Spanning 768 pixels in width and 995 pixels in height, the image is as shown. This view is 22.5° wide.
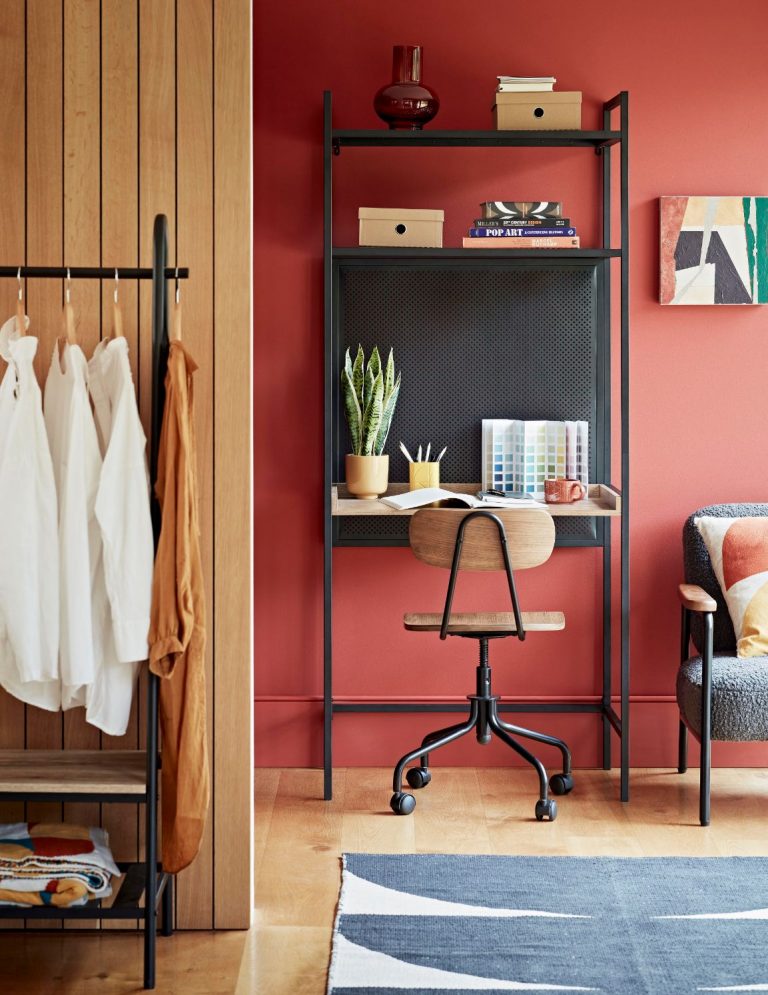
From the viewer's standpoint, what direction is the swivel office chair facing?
away from the camera

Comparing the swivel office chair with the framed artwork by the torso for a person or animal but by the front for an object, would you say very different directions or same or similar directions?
very different directions

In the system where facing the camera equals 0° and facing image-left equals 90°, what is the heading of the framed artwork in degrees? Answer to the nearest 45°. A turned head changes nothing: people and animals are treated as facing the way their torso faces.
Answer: approximately 0°

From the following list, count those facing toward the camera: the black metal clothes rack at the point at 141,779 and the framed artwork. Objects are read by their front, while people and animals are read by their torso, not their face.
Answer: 2

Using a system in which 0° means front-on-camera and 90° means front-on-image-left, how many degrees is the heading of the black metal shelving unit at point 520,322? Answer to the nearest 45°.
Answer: approximately 0°

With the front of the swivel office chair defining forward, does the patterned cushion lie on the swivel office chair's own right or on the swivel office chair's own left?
on the swivel office chair's own right
